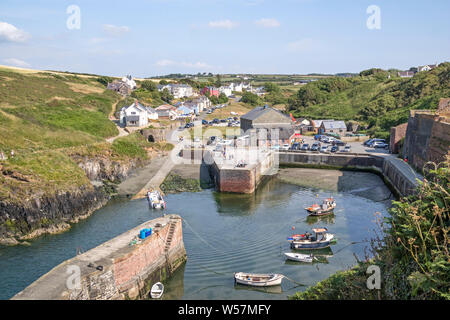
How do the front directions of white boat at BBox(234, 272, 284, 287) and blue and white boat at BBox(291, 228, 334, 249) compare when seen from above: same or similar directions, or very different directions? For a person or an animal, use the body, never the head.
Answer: same or similar directions

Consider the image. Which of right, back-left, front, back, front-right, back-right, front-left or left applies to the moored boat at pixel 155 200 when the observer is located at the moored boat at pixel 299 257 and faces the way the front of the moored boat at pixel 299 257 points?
front-right

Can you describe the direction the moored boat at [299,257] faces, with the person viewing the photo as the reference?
facing to the left of the viewer
